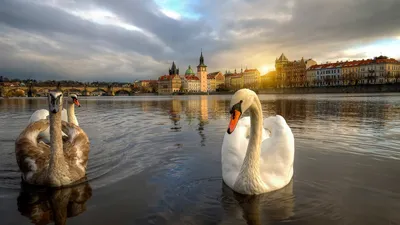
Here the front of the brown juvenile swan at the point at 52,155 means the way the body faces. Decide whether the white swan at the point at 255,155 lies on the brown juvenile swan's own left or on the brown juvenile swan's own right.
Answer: on the brown juvenile swan's own left

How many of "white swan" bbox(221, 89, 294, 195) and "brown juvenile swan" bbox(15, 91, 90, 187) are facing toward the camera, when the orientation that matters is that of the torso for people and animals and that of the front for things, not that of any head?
2

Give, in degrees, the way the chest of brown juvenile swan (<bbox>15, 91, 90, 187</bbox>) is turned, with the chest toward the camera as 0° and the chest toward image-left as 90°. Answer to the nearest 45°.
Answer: approximately 0°

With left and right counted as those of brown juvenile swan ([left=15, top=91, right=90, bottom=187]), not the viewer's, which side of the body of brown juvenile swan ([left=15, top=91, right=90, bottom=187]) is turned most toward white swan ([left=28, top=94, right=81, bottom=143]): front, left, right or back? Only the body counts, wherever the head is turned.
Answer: back

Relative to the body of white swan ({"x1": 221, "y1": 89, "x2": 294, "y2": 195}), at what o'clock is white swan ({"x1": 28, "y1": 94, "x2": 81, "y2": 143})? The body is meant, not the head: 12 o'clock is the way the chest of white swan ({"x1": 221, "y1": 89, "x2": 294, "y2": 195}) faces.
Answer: white swan ({"x1": 28, "y1": 94, "x2": 81, "y2": 143}) is roughly at 4 o'clock from white swan ({"x1": 221, "y1": 89, "x2": 294, "y2": 195}).

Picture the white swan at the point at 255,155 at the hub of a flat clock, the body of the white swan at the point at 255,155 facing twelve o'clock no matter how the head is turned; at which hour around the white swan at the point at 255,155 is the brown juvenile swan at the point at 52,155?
the brown juvenile swan at the point at 52,155 is roughly at 3 o'clock from the white swan at the point at 255,155.
